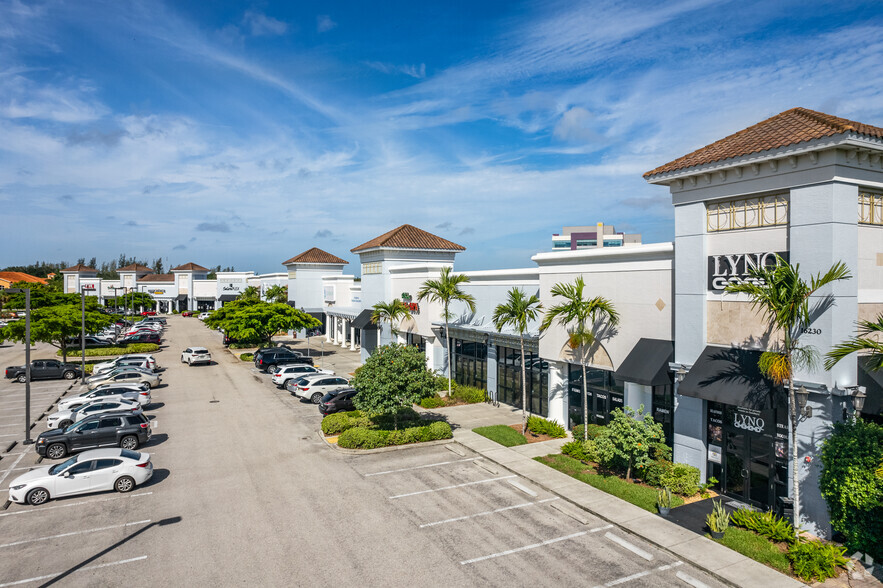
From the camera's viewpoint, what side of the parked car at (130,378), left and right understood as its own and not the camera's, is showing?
left

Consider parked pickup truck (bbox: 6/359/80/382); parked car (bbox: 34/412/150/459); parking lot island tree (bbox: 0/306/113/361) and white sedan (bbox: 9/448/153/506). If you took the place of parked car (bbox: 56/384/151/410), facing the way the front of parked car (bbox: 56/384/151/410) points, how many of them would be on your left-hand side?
2

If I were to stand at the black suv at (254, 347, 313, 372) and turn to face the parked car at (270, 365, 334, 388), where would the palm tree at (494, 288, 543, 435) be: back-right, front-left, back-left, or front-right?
front-left

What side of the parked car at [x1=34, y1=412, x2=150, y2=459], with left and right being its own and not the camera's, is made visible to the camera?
left

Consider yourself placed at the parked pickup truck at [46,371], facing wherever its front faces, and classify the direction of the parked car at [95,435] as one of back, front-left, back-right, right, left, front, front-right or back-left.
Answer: right

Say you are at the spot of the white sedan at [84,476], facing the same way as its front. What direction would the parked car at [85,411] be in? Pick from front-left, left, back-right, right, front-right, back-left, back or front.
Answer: right

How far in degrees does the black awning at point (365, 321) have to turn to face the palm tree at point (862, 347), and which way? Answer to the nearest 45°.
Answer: approximately 45° to its left

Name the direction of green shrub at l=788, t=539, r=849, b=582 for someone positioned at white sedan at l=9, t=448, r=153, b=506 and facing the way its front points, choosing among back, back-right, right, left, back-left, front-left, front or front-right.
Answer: back-left
